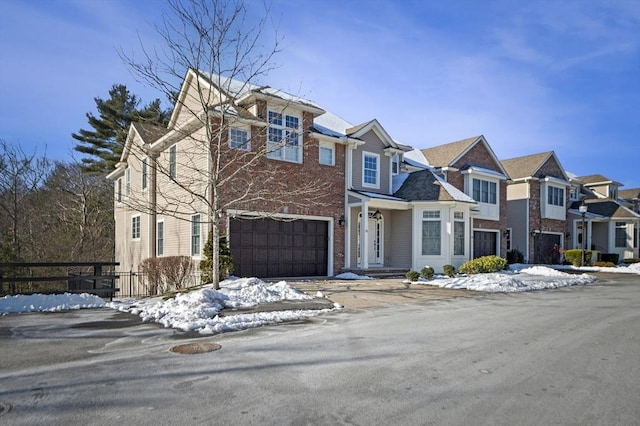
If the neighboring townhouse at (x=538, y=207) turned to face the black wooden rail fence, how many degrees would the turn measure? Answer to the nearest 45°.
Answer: approximately 90° to its right

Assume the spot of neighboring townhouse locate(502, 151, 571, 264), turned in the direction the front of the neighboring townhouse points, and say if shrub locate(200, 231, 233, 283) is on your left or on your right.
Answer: on your right

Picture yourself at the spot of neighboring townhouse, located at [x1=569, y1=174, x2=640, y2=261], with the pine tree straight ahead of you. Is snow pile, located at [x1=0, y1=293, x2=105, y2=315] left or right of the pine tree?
left

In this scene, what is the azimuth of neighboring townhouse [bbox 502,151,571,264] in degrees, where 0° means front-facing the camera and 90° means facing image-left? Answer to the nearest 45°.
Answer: approximately 315°

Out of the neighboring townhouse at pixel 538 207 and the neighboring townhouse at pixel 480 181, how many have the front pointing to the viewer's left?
0

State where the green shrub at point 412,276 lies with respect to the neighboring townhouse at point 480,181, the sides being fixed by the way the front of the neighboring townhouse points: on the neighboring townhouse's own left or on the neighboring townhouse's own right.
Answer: on the neighboring townhouse's own right

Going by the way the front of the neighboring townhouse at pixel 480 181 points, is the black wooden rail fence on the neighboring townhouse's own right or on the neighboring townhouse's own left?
on the neighboring townhouse's own right

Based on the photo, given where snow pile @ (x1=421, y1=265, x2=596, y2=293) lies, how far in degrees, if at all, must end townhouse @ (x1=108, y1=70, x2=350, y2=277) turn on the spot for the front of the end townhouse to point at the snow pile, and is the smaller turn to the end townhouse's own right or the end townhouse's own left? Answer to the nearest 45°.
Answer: approximately 45° to the end townhouse's own left

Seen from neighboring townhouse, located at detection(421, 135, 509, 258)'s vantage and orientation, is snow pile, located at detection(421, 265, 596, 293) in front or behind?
in front

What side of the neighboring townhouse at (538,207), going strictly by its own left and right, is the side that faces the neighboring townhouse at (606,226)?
left

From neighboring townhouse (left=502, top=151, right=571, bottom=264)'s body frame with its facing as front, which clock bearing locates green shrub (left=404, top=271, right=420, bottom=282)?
The green shrub is roughly at 2 o'clock from the neighboring townhouse.

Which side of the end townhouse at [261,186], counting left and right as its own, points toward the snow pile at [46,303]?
right

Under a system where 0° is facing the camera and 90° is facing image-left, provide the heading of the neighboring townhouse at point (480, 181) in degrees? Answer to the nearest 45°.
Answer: approximately 315°

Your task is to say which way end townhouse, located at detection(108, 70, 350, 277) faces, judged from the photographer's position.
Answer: facing the viewer and to the right of the viewer

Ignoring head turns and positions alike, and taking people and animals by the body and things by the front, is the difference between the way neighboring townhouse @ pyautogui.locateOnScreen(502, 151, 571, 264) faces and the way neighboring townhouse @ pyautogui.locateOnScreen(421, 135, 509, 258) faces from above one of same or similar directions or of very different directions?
same or similar directions
